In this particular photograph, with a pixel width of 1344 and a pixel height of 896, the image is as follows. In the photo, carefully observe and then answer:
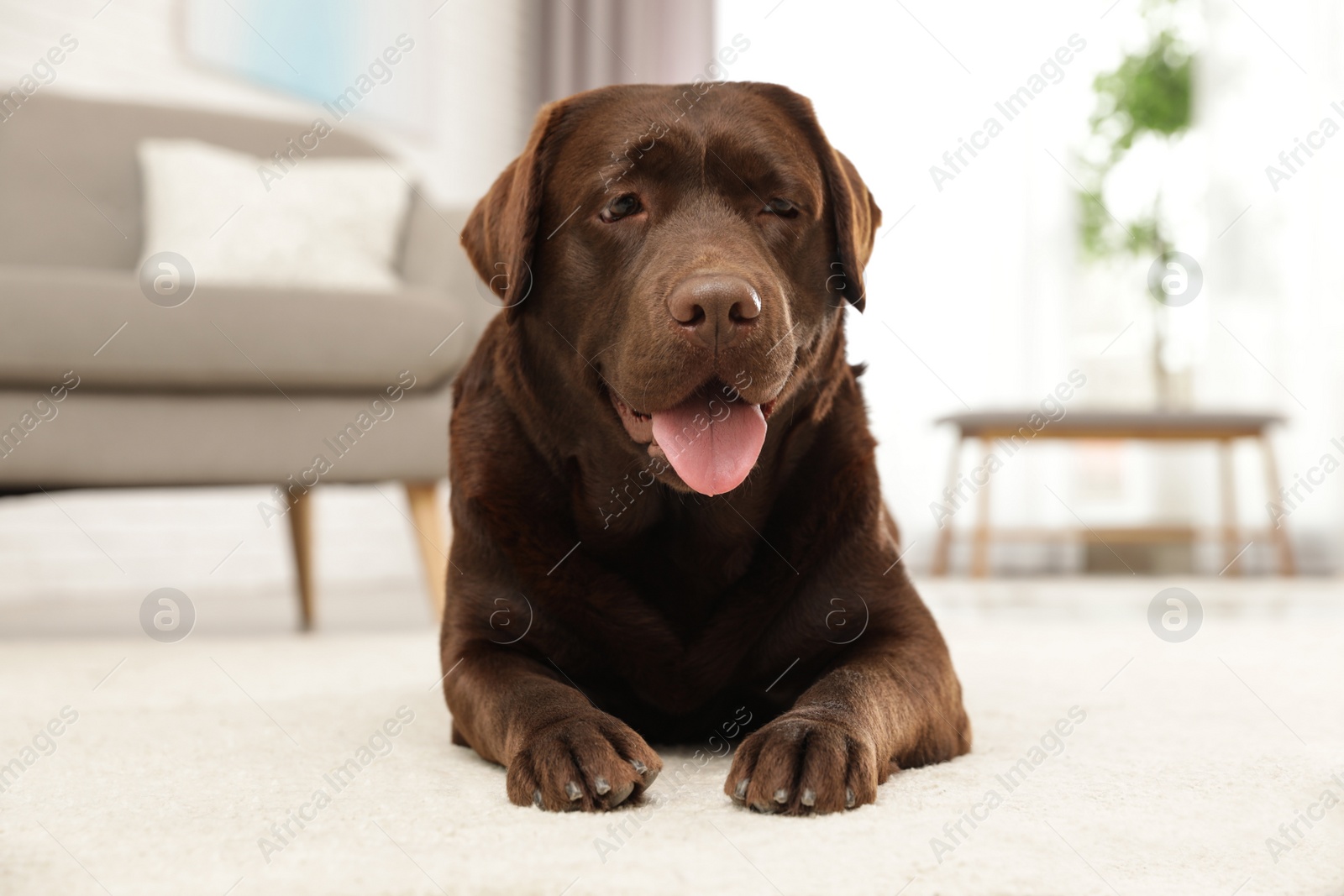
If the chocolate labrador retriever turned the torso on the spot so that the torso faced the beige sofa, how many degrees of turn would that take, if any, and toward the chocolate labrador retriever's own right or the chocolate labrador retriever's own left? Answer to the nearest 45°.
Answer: approximately 135° to the chocolate labrador retriever's own right

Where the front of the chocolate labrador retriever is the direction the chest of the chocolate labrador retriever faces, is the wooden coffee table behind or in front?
behind

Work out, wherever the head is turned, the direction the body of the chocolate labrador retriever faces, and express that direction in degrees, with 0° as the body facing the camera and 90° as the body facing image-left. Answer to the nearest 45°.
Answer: approximately 0°
